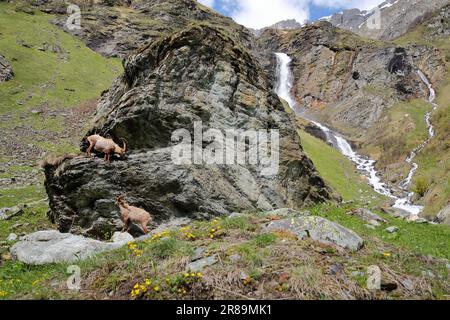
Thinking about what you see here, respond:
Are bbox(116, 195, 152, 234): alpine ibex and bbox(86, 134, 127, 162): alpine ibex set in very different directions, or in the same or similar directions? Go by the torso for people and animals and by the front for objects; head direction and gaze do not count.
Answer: very different directions

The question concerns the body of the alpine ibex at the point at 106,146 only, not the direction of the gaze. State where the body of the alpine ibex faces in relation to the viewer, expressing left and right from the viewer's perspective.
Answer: facing to the right of the viewer

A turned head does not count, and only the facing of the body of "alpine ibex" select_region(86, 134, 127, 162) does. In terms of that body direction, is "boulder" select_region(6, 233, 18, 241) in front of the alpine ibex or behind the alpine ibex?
behind

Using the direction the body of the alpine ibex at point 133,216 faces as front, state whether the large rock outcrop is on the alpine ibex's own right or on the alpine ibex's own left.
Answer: on the alpine ibex's own right

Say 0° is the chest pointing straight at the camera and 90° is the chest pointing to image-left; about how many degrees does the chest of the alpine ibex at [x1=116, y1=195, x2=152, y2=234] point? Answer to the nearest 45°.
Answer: approximately 90°

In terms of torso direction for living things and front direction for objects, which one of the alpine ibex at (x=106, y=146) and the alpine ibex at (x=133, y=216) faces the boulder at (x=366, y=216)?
the alpine ibex at (x=106, y=146)

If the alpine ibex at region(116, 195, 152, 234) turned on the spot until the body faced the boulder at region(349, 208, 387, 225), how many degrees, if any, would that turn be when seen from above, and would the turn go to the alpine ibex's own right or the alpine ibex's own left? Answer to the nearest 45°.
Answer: approximately 180°

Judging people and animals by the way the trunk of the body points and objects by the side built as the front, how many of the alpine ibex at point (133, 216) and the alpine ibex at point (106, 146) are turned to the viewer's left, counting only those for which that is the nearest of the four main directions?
1

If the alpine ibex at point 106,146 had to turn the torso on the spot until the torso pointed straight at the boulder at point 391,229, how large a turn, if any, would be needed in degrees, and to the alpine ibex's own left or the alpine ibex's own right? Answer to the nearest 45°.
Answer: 0° — it already faces it

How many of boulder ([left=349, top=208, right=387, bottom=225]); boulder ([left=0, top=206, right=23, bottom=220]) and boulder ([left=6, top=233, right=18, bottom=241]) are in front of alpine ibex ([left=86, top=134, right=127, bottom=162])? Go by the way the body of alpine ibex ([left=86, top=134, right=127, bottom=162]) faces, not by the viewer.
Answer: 1
